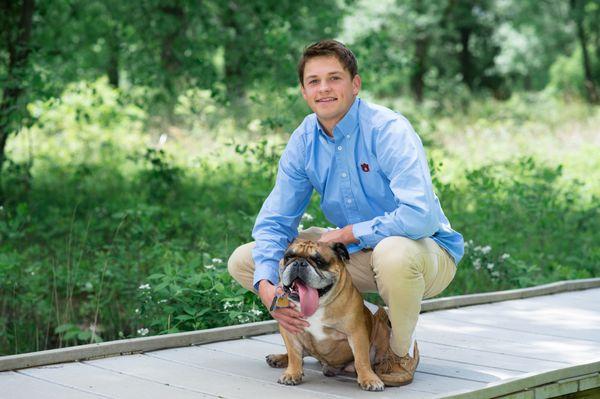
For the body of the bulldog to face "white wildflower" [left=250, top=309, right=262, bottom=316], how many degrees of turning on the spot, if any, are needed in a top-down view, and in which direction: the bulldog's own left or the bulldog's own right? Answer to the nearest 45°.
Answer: approximately 135° to the bulldog's own right

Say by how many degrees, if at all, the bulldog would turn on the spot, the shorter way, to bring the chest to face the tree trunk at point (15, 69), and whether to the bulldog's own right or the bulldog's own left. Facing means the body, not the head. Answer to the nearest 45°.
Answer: approximately 90° to the bulldog's own right

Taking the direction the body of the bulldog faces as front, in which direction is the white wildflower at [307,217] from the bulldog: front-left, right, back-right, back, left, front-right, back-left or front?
back-right

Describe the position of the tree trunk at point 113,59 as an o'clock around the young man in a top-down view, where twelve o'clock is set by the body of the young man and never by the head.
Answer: The tree trunk is roughly at 4 o'clock from the young man.

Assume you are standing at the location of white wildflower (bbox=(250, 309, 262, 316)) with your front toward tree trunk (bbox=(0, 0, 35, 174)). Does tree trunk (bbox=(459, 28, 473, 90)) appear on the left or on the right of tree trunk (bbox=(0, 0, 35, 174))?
right

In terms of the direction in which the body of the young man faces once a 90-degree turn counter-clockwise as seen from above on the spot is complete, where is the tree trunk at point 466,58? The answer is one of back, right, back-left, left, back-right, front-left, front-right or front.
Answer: back-left

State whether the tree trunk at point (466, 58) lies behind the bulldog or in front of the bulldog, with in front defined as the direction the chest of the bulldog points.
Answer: behind

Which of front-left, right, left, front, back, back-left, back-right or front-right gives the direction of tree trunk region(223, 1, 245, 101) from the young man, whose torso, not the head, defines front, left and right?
back-right

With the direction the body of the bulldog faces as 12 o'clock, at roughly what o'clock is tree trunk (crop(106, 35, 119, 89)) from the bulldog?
The tree trunk is roughly at 4 o'clock from the bulldog.

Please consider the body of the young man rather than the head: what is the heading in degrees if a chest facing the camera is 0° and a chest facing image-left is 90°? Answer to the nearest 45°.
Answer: approximately 45°
